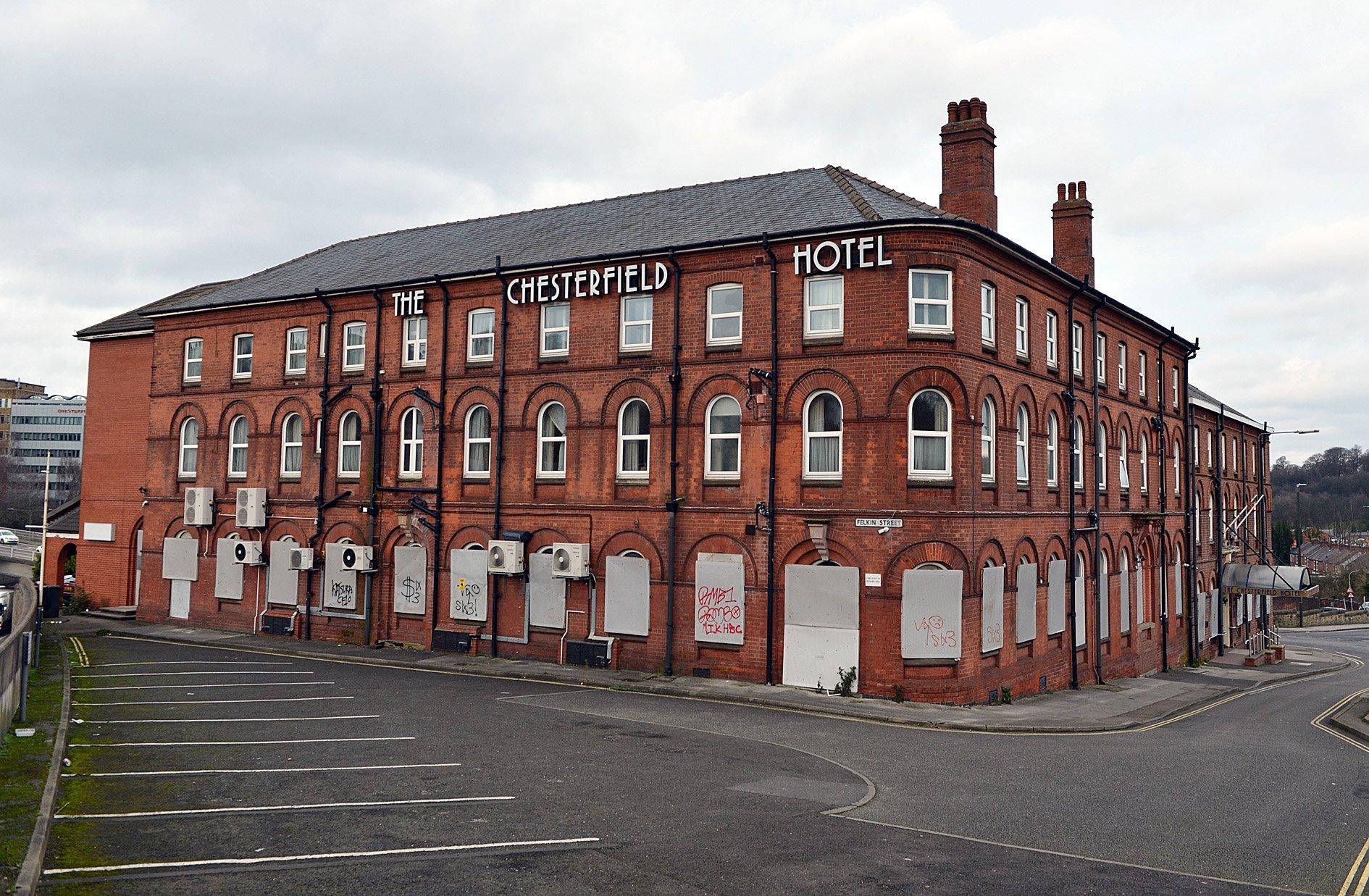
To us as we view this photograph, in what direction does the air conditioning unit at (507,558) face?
facing the viewer and to the left of the viewer

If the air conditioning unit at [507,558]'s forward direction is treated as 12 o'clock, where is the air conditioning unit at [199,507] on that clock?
the air conditioning unit at [199,507] is roughly at 3 o'clock from the air conditioning unit at [507,558].

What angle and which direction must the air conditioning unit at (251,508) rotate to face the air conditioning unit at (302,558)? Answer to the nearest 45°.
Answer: approximately 90° to its left

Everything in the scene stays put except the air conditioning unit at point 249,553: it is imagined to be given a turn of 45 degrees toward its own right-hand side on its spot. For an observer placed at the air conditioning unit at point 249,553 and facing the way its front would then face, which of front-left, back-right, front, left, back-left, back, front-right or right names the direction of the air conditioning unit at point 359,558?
back-left

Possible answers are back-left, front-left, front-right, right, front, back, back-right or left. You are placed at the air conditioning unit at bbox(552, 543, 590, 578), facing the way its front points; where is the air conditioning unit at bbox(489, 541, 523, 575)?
right

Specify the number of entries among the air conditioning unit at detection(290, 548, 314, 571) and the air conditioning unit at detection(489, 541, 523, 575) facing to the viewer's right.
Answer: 0

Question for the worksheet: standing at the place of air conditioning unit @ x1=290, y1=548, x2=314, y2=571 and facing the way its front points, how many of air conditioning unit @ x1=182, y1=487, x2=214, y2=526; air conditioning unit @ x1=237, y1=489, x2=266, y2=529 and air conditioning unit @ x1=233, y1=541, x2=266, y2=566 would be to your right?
3

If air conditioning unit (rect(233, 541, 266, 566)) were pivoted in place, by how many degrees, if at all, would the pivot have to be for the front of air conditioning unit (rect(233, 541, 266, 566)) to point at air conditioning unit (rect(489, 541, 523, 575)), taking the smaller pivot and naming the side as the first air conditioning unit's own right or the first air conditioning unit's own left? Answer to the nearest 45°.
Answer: approximately 90° to the first air conditioning unit's own left

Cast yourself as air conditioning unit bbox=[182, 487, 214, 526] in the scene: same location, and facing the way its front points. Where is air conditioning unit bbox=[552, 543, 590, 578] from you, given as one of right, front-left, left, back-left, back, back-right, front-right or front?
left

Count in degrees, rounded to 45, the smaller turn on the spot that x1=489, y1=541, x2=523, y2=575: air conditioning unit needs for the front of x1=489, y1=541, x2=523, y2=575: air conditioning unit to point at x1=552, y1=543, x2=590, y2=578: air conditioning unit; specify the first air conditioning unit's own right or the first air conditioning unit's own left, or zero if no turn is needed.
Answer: approximately 90° to the first air conditioning unit's own left

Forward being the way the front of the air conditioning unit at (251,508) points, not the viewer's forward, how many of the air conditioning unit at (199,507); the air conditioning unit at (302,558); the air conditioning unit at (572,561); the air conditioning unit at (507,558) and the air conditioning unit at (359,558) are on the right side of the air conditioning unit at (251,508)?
1
